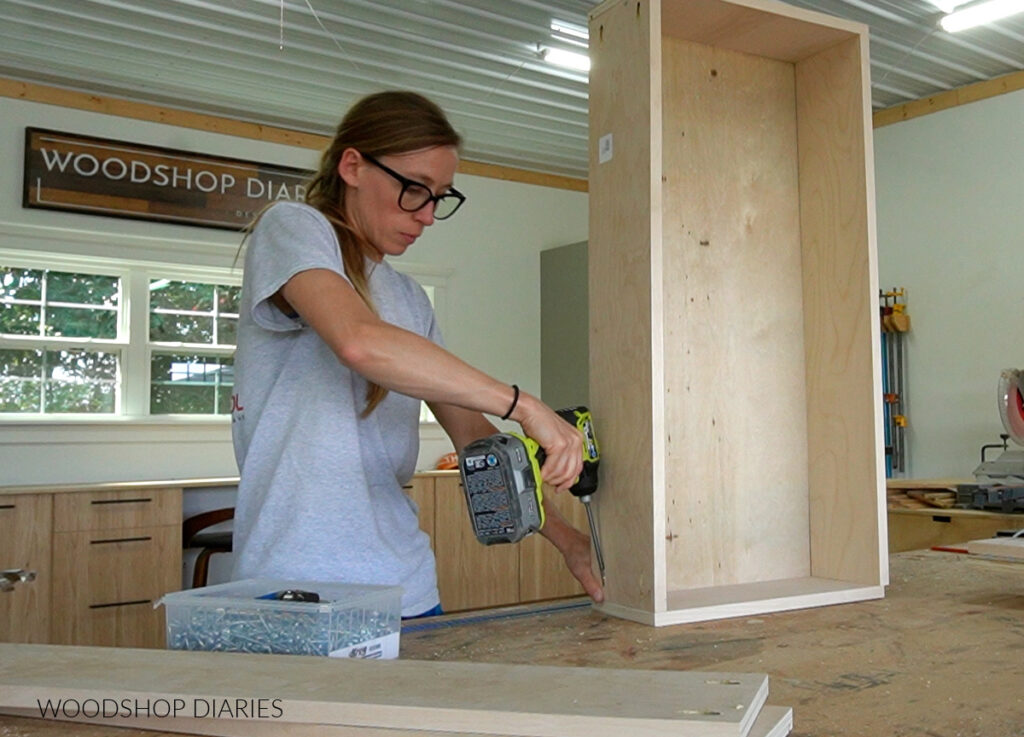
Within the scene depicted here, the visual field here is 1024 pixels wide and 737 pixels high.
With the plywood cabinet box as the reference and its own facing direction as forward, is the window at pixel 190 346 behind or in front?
behind

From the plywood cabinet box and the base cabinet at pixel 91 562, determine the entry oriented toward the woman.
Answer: the base cabinet

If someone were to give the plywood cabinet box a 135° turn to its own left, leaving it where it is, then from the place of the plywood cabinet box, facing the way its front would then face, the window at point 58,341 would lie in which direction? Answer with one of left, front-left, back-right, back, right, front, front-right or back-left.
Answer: front-left

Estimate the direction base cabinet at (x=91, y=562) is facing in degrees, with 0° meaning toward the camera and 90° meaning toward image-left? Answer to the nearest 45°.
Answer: approximately 0°

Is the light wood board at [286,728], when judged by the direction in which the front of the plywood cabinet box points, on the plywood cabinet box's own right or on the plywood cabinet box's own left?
on the plywood cabinet box's own right

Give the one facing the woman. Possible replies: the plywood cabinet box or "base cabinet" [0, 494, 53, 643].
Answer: the base cabinet

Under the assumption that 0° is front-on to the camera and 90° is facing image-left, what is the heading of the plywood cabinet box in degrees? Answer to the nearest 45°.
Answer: approximately 315°

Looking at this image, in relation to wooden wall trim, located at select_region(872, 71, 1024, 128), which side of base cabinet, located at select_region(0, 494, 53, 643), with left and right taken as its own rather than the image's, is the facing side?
left

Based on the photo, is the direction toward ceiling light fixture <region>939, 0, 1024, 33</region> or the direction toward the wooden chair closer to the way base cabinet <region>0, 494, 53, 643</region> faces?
the ceiling light fixture

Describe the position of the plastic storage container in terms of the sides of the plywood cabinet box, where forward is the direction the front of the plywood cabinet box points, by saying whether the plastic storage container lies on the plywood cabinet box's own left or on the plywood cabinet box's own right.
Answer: on the plywood cabinet box's own right

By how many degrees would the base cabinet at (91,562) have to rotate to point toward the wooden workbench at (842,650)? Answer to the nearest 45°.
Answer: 0° — it already faces it

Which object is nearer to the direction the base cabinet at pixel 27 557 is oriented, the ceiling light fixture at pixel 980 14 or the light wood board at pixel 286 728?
the light wood board

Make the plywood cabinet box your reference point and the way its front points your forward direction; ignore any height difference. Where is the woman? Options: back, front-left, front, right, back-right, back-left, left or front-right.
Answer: right

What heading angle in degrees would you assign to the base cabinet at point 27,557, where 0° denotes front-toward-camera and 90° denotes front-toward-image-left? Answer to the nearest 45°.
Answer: approximately 0°
